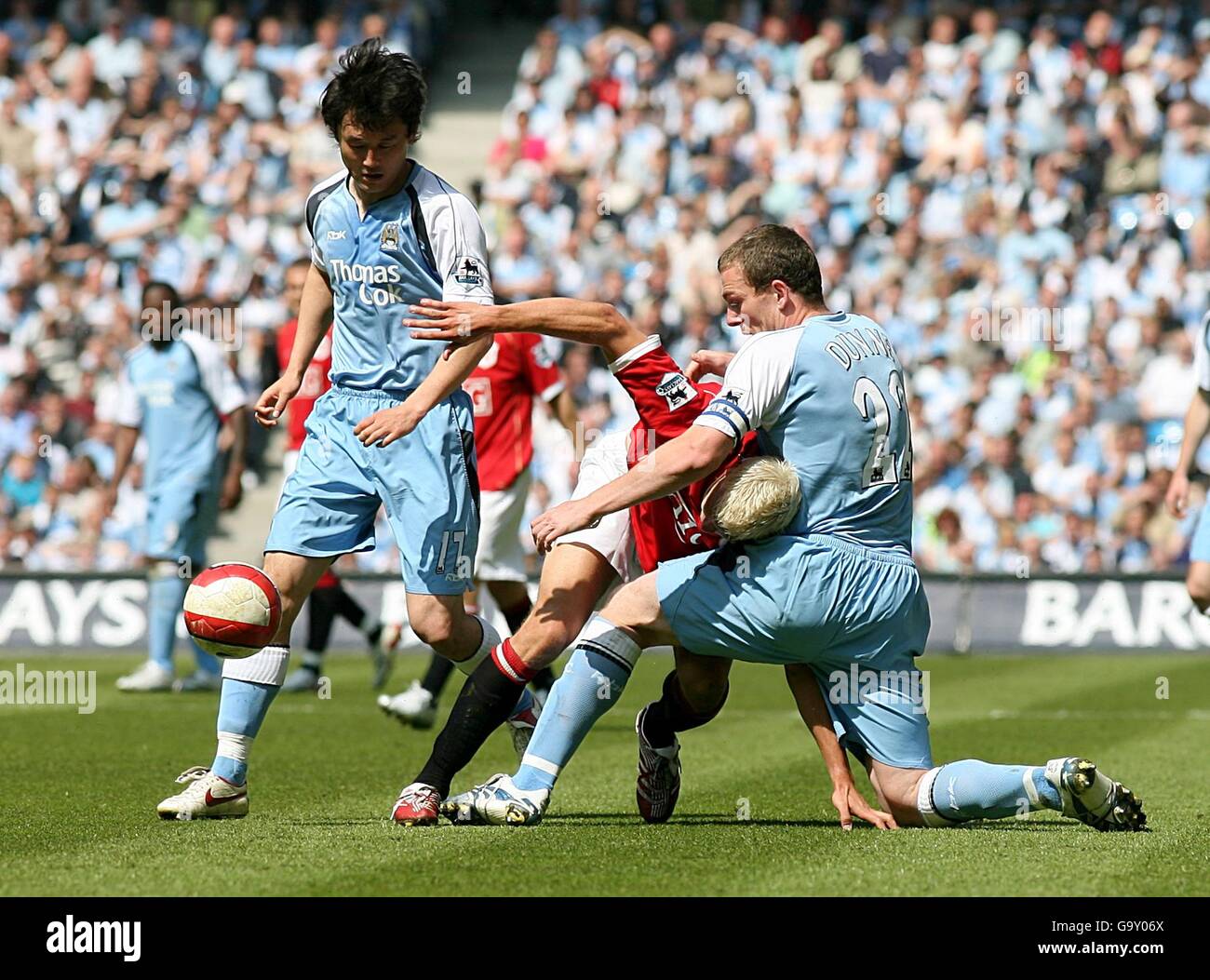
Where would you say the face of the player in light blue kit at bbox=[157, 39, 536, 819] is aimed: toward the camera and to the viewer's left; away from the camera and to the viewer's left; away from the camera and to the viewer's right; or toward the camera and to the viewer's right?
toward the camera and to the viewer's left

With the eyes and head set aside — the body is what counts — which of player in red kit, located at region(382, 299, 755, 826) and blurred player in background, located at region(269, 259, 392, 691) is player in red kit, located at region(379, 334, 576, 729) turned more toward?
the player in red kit

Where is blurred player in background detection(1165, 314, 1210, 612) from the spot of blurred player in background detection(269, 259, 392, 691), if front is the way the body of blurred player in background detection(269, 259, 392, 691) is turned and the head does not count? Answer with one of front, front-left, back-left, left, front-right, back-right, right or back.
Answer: left

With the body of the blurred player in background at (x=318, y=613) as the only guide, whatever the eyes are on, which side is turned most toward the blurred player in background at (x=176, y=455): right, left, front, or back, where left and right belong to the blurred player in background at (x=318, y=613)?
right

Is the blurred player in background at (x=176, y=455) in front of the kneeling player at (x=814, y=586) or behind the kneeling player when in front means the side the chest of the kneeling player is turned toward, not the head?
in front

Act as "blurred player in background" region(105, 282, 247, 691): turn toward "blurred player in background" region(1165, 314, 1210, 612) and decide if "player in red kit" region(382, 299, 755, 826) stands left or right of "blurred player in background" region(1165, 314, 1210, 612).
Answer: right

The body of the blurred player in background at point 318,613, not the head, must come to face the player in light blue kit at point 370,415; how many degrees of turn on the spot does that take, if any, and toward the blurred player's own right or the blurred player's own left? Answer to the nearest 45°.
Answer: approximately 45° to the blurred player's own left

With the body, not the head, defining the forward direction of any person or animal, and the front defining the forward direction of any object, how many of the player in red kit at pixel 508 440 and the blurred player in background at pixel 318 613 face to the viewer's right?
0

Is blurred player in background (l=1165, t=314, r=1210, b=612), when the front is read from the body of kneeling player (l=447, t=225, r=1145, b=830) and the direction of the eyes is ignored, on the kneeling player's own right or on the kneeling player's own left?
on the kneeling player's own right

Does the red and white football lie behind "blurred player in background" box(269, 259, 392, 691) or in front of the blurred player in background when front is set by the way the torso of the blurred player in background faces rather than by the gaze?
in front

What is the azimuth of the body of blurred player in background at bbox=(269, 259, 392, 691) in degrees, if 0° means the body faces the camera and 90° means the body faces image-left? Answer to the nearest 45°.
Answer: approximately 45°
